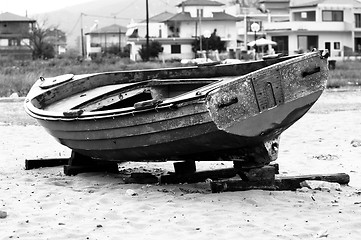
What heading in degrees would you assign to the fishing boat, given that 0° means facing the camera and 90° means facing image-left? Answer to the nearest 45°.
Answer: approximately 135°

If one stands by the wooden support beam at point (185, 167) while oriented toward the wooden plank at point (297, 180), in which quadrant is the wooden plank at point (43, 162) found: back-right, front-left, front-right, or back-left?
back-left

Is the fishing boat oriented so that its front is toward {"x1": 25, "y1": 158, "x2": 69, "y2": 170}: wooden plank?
yes
